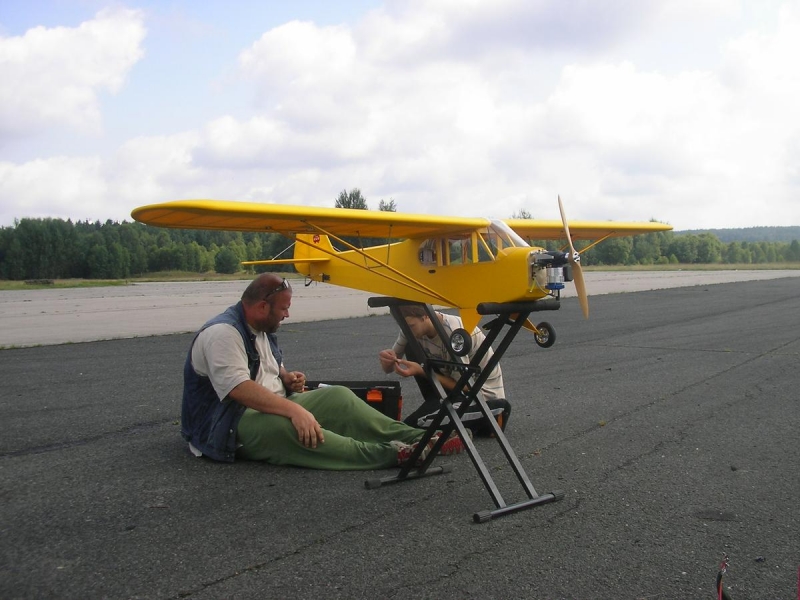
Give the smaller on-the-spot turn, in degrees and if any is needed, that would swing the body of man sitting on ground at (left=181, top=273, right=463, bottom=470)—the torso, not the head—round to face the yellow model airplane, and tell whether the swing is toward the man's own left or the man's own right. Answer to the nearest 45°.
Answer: approximately 45° to the man's own left

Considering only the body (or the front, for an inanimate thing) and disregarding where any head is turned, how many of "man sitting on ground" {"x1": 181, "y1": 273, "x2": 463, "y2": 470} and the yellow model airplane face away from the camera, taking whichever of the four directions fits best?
0

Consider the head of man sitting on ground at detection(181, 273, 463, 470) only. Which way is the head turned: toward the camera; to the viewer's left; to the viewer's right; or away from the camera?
to the viewer's right

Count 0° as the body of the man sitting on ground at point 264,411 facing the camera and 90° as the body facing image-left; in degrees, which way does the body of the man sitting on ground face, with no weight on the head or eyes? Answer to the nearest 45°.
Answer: approximately 270°

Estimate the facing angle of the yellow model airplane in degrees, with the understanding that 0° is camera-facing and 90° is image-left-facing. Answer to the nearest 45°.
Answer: approximately 315°

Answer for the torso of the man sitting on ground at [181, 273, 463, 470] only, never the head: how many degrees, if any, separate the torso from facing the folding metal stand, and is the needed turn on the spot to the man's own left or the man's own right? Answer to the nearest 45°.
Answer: approximately 45° to the man's own right
